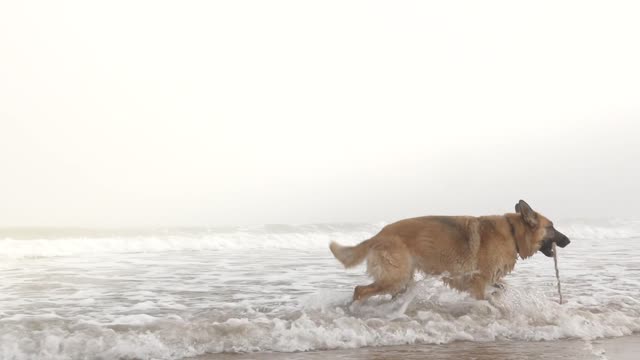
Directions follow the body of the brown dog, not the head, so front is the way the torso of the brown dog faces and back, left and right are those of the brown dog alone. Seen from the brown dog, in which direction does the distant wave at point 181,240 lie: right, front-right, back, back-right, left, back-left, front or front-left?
back-left

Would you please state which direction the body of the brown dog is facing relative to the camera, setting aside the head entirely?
to the viewer's right
